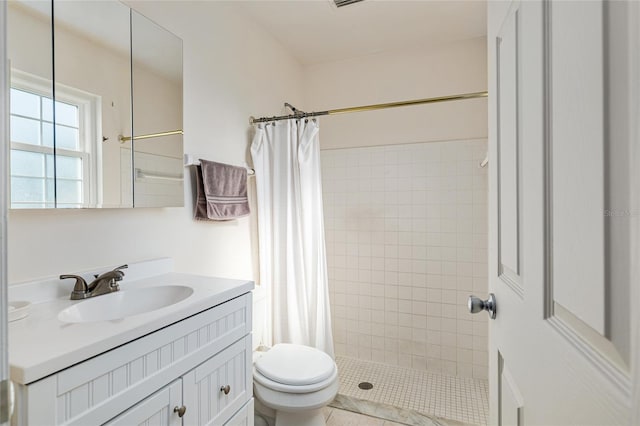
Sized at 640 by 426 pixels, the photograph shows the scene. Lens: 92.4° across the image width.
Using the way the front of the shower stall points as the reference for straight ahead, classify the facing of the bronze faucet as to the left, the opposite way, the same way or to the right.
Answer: to the left

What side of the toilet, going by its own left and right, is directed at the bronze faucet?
right

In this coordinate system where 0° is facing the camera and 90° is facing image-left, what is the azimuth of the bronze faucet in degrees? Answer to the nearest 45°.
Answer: approximately 315°

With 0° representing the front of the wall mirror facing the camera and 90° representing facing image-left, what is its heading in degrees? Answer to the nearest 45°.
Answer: approximately 315°

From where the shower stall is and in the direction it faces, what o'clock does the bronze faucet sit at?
The bronze faucet is roughly at 1 o'clock from the shower stall.

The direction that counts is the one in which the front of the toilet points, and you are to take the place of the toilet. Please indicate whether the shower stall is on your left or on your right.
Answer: on your left

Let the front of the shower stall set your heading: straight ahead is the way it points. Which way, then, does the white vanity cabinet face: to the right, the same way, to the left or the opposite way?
to the left

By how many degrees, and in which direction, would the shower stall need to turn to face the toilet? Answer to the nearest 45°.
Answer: approximately 45° to its right

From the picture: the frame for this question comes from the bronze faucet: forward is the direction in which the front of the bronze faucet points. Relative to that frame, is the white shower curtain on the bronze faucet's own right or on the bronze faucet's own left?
on the bronze faucet's own left

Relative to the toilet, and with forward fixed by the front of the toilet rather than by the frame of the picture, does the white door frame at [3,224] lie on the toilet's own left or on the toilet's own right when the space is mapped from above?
on the toilet's own right

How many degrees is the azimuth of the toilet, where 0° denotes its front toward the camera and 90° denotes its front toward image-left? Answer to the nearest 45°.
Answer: approximately 315°
